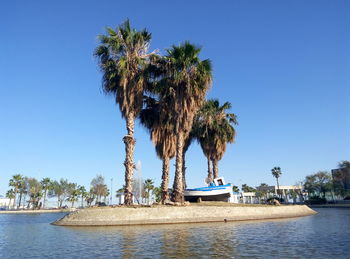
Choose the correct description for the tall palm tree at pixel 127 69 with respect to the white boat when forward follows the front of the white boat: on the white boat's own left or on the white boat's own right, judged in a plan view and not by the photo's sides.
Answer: on the white boat's own right
